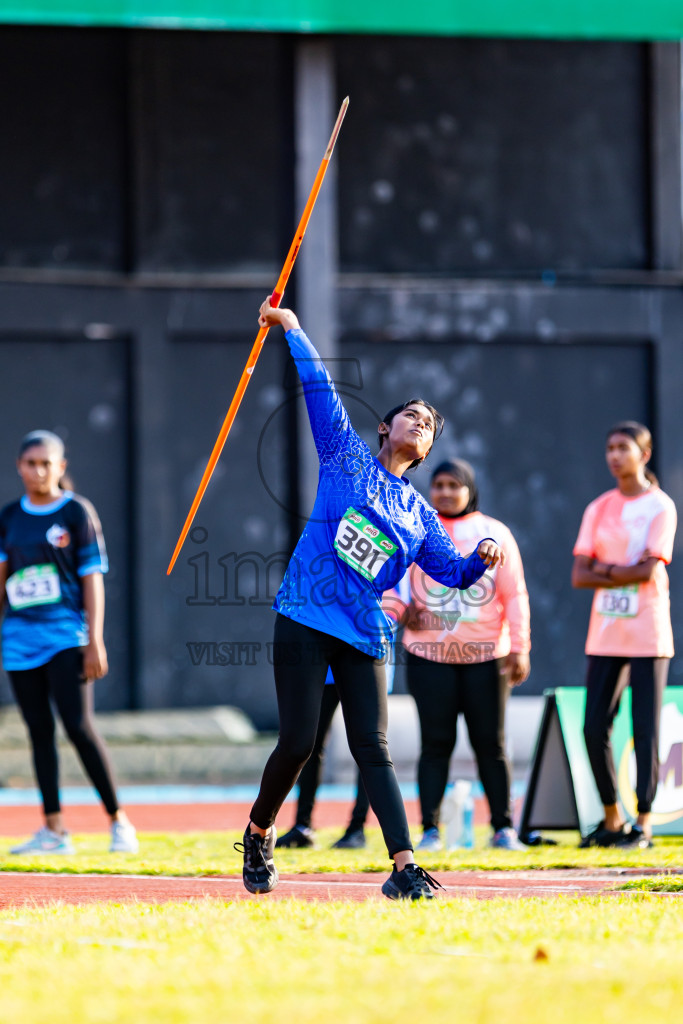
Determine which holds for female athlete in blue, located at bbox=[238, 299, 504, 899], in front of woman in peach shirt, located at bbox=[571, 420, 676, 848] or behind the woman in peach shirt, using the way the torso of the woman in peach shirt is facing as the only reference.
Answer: in front

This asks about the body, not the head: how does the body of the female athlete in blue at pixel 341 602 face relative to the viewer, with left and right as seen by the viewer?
facing the viewer and to the right of the viewer

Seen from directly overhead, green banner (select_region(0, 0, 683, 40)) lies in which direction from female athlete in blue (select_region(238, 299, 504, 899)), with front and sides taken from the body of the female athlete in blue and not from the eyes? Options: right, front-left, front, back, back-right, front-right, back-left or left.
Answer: back-left

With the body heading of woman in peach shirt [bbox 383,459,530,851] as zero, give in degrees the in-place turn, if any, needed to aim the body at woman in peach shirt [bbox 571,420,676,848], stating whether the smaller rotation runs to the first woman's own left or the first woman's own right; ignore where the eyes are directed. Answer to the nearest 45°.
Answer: approximately 90° to the first woman's own left

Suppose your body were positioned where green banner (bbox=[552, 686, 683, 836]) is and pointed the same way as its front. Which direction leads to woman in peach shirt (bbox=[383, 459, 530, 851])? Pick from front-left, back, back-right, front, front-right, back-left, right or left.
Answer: front-right

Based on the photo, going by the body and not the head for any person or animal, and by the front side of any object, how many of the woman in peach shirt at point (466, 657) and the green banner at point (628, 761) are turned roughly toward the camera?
2

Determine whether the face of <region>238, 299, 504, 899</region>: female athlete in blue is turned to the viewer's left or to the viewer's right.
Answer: to the viewer's right

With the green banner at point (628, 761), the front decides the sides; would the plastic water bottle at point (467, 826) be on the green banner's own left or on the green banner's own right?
on the green banner's own right

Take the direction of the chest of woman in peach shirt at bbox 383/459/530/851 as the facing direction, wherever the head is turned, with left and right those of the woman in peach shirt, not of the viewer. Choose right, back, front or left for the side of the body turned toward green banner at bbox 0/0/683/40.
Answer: back

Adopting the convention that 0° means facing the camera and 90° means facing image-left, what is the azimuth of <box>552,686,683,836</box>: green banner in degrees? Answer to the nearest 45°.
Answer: approximately 0°
